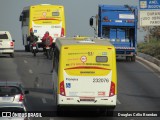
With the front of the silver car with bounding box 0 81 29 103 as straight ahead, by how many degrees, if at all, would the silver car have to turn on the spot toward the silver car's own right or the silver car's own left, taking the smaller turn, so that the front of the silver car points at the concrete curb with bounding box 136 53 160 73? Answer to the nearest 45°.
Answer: approximately 45° to the silver car's own right

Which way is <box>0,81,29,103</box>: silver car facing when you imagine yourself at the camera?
facing away from the viewer

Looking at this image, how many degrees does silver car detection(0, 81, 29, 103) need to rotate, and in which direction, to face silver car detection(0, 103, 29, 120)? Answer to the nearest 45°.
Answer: approximately 180°

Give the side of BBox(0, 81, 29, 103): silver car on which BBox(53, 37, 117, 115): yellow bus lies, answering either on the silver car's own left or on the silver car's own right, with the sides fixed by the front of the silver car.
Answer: on the silver car's own right

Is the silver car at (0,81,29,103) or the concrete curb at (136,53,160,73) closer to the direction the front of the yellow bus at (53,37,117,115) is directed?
the concrete curb

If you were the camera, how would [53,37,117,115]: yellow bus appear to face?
facing away from the viewer

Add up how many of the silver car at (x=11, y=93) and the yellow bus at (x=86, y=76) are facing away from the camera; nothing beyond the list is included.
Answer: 2

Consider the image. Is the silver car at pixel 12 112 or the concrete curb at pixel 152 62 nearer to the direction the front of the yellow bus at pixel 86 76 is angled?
the concrete curb
